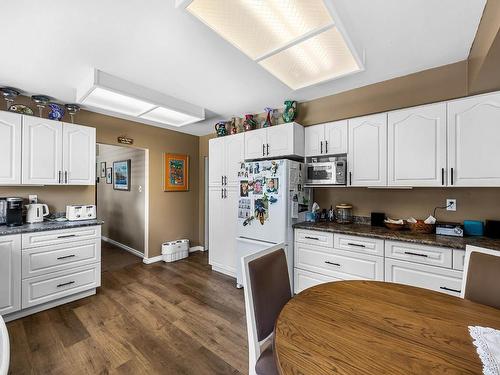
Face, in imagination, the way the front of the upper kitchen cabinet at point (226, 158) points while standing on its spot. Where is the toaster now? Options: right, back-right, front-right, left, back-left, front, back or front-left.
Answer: front-right

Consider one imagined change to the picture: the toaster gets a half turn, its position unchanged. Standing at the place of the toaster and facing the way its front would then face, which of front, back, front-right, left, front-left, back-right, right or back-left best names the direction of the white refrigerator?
back-right

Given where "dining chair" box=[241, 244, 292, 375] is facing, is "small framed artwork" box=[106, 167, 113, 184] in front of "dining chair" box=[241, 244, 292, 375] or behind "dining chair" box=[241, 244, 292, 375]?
behind

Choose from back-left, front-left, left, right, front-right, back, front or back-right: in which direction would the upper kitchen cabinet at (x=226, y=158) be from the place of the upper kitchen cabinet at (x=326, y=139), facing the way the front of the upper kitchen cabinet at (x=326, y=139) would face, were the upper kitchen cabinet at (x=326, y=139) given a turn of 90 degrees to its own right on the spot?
front-left

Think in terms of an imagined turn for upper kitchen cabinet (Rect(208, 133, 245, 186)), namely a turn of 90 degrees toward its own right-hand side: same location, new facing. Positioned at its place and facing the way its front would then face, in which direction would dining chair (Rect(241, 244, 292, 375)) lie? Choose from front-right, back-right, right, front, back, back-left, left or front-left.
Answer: back-left

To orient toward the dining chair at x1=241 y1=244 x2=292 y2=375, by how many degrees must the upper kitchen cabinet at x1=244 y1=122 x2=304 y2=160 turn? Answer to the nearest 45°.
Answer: approximately 45° to its left

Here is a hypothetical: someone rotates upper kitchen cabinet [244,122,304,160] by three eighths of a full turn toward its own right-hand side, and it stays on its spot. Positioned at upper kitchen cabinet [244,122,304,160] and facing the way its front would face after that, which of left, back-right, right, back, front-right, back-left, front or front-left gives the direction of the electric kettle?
left

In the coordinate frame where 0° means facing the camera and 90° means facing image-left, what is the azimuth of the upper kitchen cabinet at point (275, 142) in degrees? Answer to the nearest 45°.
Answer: approximately 45°

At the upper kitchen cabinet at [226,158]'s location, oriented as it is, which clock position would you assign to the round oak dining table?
The round oak dining table is roughly at 10 o'clock from the upper kitchen cabinet.

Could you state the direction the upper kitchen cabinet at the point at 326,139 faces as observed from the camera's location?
facing the viewer and to the left of the viewer

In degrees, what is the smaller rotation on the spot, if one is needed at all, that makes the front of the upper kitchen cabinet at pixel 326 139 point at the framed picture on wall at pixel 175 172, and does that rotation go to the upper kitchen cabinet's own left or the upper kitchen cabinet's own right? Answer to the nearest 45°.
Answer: approximately 45° to the upper kitchen cabinet's own right

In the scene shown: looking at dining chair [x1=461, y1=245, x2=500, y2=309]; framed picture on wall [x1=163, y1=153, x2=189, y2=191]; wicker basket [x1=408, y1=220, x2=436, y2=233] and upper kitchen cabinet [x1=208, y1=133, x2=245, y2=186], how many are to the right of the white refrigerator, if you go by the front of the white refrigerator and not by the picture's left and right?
2

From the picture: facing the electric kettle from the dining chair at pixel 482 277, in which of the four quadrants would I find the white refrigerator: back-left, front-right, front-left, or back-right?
front-right

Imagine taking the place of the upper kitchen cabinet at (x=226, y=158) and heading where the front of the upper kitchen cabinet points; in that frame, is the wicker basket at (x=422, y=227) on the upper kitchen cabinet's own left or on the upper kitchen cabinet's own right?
on the upper kitchen cabinet's own left
